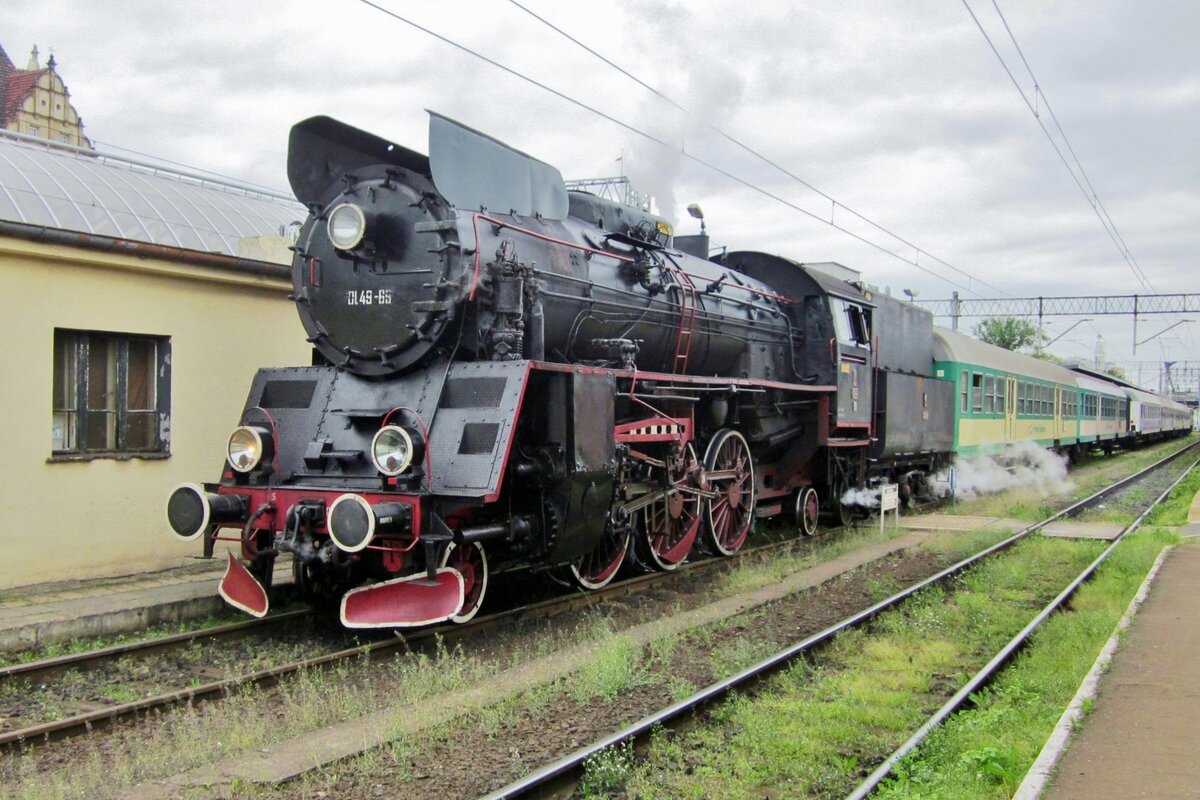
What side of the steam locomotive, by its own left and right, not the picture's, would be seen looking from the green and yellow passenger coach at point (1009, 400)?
back

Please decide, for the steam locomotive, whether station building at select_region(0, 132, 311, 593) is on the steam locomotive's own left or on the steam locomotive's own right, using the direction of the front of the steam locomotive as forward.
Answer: on the steam locomotive's own right

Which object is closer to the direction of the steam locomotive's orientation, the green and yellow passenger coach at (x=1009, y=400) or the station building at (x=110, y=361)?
the station building

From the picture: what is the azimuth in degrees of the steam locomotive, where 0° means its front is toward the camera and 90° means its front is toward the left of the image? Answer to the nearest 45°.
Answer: approximately 45°

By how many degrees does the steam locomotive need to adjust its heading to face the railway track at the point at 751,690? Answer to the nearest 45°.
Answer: approximately 90° to its left
